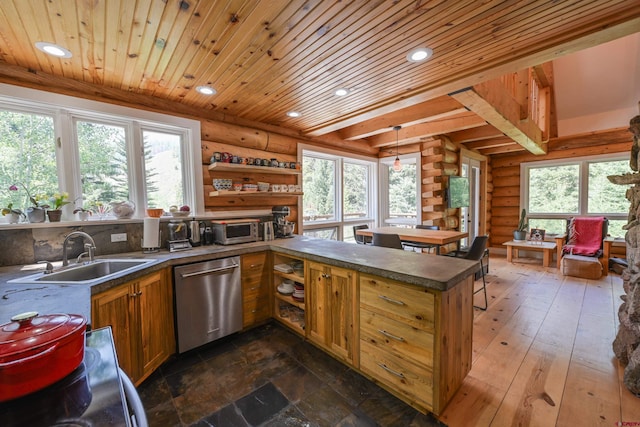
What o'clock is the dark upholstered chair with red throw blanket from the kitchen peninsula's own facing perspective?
The dark upholstered chair with red throw blanket is roughly at 7 o'clock from the kitchen peninsula.

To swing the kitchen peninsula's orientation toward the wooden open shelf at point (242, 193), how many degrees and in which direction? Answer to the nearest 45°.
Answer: approximately 90° to its right

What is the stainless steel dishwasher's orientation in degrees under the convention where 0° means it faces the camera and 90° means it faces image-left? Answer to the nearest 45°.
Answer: approximately 315°

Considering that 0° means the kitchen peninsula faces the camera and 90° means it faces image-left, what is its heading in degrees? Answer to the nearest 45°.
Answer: approximately 45°

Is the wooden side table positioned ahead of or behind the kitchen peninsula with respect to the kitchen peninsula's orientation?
behind

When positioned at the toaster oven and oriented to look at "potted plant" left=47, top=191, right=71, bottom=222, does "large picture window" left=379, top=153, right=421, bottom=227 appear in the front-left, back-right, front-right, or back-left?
back-right

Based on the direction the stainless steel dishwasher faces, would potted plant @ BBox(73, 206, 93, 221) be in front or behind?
behind

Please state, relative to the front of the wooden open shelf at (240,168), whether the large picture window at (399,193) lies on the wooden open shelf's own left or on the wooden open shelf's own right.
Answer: on the wooden open shelf's own left
